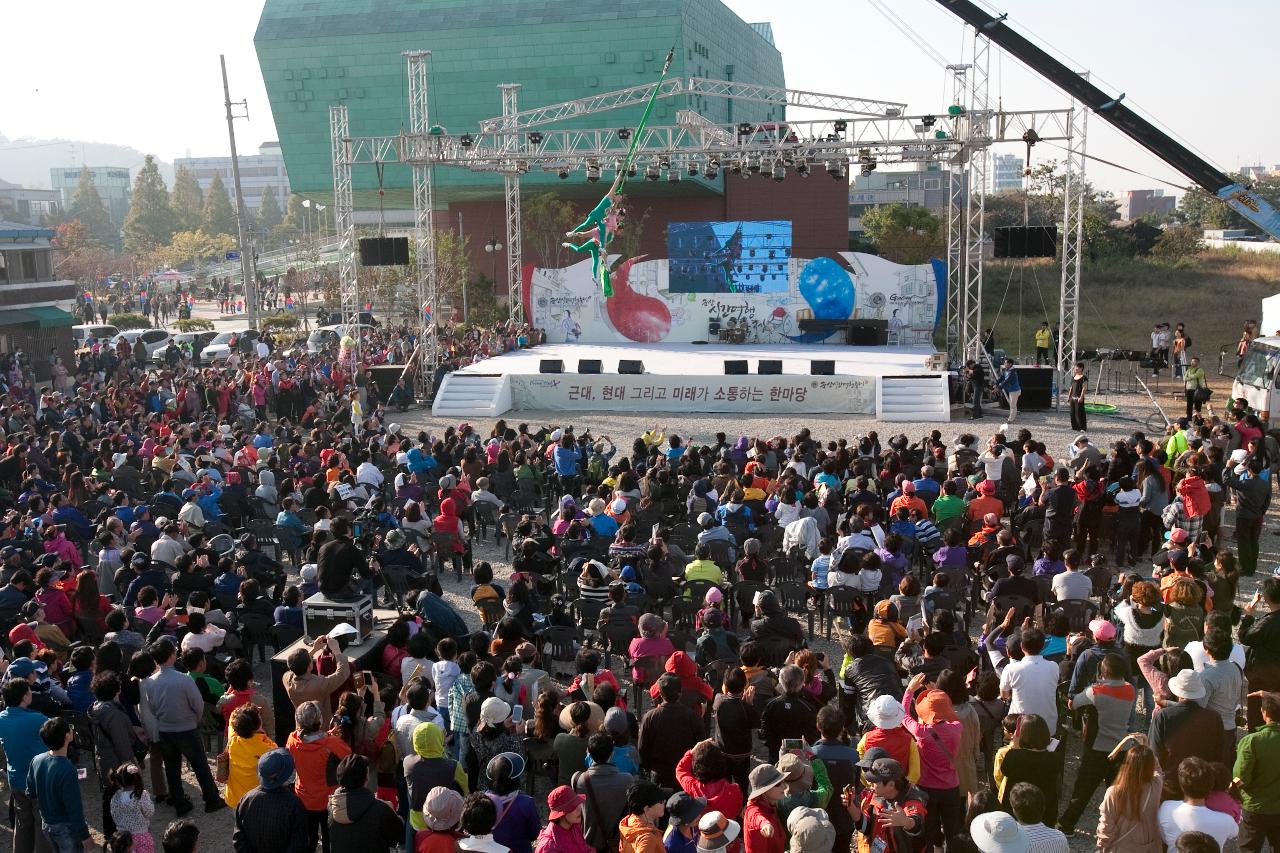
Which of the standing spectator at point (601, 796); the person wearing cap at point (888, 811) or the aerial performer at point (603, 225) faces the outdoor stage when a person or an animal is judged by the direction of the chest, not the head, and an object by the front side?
the standing spectator

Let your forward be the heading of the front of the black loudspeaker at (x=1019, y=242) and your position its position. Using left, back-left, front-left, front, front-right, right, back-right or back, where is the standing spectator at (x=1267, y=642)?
front

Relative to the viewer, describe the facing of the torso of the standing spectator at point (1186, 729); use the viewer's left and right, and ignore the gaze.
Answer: facing away from the viewer

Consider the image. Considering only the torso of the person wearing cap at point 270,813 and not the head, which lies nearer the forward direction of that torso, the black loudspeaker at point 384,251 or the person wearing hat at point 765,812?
the black loudspeaker

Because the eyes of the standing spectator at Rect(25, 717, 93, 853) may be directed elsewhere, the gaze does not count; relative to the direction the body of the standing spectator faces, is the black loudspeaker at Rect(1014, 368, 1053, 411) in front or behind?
in front

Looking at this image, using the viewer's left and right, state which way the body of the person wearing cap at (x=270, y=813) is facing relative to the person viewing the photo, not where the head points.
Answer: facing away from the viewer

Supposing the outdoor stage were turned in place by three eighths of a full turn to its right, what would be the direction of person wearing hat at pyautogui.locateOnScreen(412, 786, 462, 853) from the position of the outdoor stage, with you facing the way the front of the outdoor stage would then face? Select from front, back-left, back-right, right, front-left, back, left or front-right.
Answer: back-left

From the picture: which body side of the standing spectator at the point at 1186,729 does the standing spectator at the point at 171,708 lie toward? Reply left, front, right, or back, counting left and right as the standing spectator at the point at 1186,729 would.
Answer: left

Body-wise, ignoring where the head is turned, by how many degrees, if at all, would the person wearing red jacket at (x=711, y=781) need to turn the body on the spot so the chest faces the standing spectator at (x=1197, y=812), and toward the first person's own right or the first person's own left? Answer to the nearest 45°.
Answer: approximately 90° to the first person's own right

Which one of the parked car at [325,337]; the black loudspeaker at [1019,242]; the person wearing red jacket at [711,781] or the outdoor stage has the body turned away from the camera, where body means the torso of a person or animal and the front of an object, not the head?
the person wearing red jacket

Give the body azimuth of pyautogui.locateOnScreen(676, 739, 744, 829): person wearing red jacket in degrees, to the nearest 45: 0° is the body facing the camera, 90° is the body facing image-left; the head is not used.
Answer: approximately 180°

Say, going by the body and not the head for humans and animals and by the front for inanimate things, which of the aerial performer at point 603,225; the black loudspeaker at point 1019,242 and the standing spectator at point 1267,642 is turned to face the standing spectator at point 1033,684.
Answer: the black loudspeaker

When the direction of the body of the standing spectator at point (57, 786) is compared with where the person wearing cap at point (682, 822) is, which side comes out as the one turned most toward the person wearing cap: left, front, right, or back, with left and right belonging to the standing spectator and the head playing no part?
right

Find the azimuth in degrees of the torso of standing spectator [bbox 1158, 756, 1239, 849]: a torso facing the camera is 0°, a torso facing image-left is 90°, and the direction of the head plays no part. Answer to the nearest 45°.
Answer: approximately 180°

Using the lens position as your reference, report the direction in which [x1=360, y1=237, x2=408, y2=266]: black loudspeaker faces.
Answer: facing the viewer

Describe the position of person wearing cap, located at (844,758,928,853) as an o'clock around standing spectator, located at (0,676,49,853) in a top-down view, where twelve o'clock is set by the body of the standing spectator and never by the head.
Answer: The person wearing cap is roughly at 3 o'clock from the standing spectator.

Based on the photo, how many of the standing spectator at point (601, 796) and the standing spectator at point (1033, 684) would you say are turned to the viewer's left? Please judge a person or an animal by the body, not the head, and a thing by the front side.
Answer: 0

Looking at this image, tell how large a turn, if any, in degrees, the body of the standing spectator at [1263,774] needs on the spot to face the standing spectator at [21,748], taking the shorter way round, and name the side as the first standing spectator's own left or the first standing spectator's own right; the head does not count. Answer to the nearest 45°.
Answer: approximately 45° to the first standing spectator's own left
